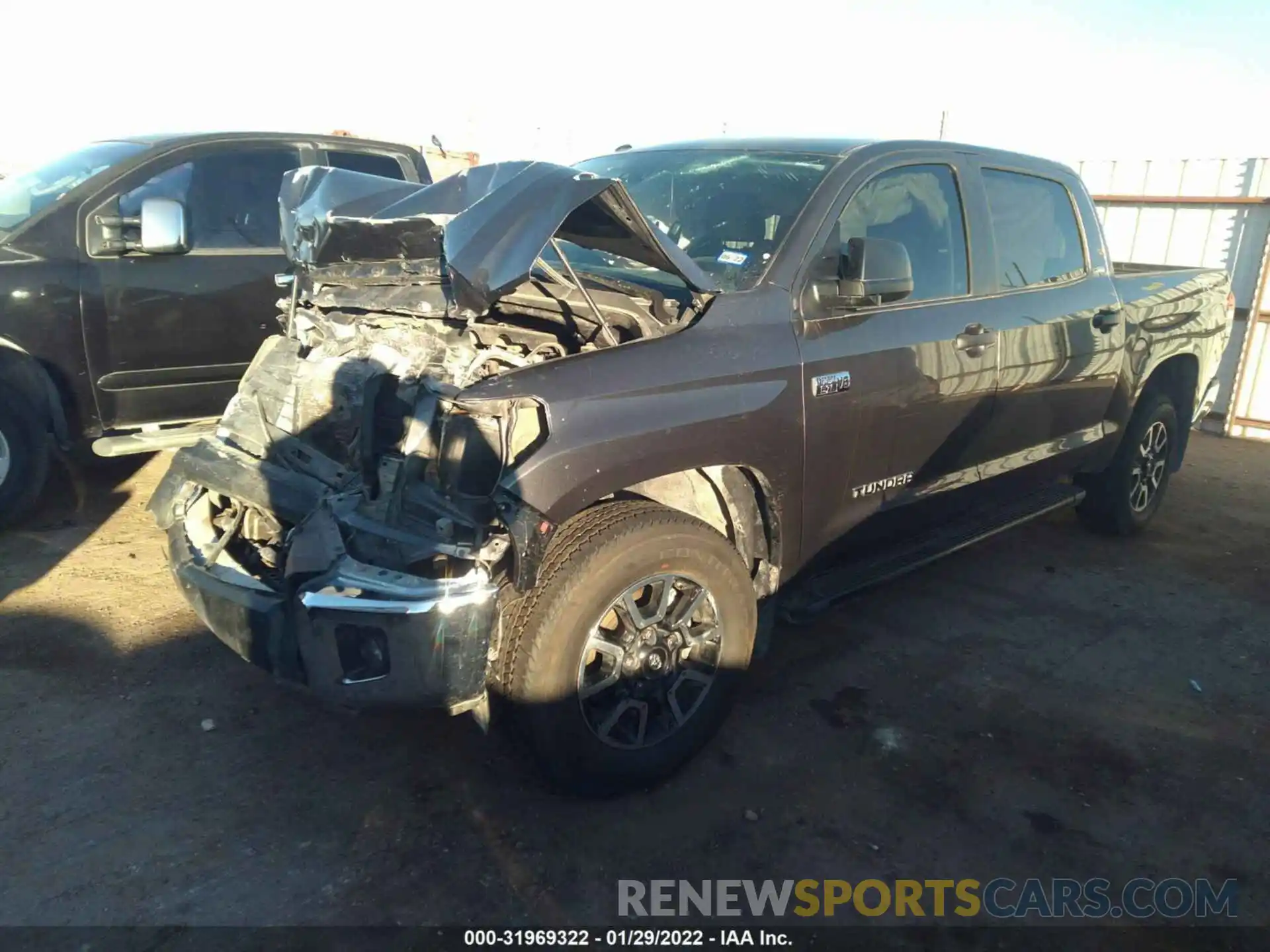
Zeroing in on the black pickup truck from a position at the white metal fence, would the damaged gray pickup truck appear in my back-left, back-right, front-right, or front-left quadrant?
front-left

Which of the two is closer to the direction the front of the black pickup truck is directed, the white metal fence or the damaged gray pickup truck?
the damaged gray pickup truck

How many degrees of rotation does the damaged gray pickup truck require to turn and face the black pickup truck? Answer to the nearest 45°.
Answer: approximately 90° to its right

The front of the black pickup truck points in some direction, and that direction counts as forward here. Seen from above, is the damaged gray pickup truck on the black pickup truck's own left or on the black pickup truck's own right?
on the black pickup truck's own left

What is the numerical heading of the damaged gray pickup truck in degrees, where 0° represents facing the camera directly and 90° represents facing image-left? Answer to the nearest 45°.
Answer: approximately 45°

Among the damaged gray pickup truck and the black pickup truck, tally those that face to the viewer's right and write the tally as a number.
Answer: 0

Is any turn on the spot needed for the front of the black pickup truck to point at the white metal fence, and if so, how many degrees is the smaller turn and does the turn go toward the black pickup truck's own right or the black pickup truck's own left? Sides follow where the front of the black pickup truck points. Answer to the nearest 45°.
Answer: approximately 135° to the black pickup truck's own left

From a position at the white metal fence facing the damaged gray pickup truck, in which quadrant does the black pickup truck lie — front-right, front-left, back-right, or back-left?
front-right

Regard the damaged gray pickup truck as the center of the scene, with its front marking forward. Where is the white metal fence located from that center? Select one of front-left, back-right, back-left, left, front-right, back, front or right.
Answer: back

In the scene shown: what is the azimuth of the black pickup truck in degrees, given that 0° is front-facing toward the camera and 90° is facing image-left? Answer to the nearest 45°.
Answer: approximately 45°

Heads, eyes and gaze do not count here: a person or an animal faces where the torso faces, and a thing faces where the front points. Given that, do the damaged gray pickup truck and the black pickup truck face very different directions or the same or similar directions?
same or similar directions

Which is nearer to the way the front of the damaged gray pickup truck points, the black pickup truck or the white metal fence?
the black pickup truck
